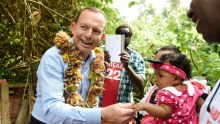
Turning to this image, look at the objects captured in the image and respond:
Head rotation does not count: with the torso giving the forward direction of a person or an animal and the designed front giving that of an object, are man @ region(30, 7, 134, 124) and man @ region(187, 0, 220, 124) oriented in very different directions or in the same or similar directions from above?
very different directions

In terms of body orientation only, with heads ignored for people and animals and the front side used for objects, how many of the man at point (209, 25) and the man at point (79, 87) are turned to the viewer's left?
1

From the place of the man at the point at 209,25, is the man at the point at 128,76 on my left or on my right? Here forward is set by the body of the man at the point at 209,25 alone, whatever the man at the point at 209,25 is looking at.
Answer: on my right

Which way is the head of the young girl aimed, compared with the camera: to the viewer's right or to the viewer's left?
to the viewer's left

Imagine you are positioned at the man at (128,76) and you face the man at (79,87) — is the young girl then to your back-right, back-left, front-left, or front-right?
front-left

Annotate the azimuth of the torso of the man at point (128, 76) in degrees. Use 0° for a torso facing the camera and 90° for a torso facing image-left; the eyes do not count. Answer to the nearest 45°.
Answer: approximately 45°

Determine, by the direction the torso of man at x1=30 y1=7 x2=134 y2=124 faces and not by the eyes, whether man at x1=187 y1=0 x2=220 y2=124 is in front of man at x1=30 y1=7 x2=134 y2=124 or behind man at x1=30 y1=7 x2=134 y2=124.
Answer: in front

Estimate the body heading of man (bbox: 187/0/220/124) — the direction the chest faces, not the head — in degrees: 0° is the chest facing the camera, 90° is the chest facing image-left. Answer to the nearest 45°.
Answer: approximately 90°

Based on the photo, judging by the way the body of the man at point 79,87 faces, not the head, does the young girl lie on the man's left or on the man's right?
on the man's left

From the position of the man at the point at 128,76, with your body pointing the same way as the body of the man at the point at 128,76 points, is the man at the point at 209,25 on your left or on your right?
on your left

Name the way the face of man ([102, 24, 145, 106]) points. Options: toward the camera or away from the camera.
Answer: toward the camera

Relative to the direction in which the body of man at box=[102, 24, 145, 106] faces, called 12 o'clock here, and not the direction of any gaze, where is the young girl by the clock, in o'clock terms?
The young girl is roughly at 10 o'clock from the man.

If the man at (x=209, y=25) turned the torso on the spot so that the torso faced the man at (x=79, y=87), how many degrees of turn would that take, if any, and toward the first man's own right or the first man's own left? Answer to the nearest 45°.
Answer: approximately 45° to the first man's own right
